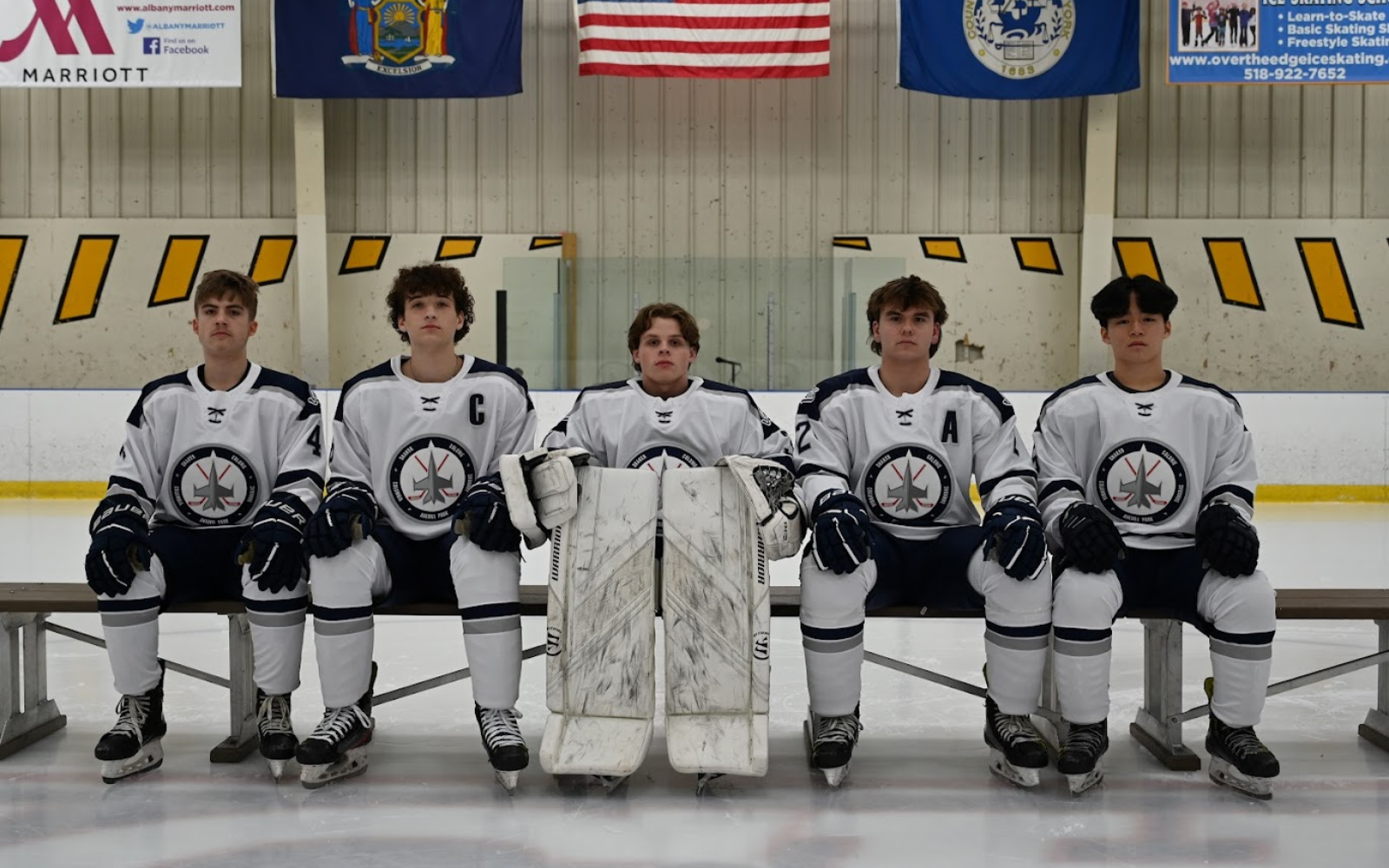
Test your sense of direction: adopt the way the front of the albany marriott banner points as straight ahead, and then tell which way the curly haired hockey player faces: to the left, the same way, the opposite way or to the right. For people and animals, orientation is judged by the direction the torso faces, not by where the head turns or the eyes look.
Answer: the same way

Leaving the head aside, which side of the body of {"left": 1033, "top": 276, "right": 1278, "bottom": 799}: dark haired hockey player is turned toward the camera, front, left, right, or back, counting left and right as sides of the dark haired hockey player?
front

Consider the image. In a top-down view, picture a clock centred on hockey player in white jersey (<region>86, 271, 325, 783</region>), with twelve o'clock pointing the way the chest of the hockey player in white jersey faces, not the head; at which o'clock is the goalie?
The goalie is roughly at 10 o'clock from the hockey player in white jersey.

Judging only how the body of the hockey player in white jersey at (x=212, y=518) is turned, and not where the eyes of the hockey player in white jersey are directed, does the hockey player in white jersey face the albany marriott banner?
no

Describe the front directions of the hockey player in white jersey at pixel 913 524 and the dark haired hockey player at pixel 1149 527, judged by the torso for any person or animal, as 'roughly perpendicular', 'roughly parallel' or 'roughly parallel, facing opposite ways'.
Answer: roughly parallel

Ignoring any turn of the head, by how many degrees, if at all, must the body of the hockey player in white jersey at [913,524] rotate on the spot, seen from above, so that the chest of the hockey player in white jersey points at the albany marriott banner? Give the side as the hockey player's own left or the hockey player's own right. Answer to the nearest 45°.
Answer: approximately 135° to the hockey player's own right

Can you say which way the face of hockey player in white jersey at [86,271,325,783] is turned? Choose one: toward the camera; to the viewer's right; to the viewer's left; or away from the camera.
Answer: toward the camera

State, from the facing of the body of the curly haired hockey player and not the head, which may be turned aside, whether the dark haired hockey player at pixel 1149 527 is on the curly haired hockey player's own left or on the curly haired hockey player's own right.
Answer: on the curly haired hockey player's own left

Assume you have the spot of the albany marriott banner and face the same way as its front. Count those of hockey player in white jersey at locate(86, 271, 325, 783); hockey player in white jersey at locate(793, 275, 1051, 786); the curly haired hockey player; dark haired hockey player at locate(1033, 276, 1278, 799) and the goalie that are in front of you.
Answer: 5

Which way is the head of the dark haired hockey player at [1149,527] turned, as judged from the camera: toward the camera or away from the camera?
toward the camera

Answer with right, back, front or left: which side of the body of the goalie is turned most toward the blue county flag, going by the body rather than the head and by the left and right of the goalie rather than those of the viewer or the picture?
back

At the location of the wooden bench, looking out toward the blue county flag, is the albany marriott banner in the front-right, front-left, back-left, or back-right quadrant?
front-left

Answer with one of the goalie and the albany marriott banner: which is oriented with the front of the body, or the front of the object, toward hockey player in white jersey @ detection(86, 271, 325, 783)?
the albany marriott banner

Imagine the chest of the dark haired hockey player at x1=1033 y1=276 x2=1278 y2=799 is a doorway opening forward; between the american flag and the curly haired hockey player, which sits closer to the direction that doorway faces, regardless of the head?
the curly haired hockey player

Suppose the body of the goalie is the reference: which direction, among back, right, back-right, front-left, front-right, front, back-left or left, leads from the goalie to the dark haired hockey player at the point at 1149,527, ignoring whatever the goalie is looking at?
left

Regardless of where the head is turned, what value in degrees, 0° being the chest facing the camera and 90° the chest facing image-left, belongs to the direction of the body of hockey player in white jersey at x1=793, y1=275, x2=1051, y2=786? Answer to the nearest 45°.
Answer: approximately 0°

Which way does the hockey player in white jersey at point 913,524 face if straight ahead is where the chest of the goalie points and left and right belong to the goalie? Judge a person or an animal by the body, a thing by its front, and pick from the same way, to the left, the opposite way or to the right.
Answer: the same way

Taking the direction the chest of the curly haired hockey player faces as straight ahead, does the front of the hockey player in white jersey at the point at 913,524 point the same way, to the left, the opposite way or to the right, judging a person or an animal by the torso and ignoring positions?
the same way

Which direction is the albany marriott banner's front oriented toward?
toward the camera
